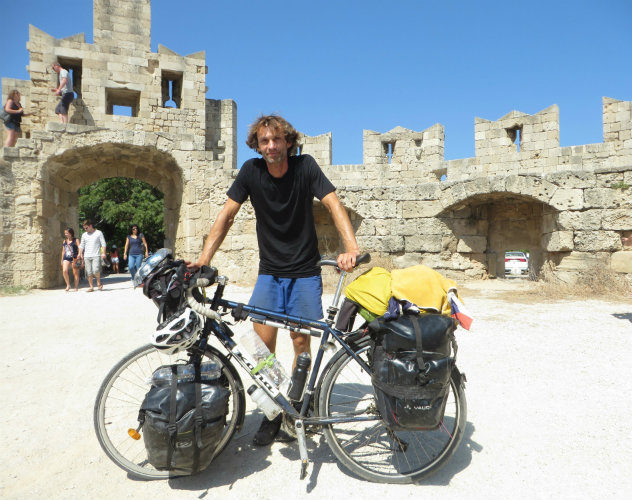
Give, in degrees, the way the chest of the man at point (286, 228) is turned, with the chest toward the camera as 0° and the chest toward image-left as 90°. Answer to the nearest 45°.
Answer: approximately 0°

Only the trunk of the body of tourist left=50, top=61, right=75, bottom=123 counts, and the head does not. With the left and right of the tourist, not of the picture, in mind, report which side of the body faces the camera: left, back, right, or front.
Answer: left

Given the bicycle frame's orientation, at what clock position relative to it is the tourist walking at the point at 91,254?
The tourist walking is roughly at 2 o'clock from the bicycle frame.

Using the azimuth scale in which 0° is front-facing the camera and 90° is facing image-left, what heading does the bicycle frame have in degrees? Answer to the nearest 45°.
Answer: approximately 90°

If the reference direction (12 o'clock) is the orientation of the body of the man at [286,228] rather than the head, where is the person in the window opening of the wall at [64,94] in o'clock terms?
The person in the window opening of the wall is roughly at 5 o'clock from the man.

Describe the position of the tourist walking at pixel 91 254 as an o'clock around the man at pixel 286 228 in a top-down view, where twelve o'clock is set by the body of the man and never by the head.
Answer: The tourist walking is roughly at 5 o'clock from the man.

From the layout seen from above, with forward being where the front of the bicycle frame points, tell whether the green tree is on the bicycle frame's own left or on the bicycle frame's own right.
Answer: on the bicycle frame's own right
